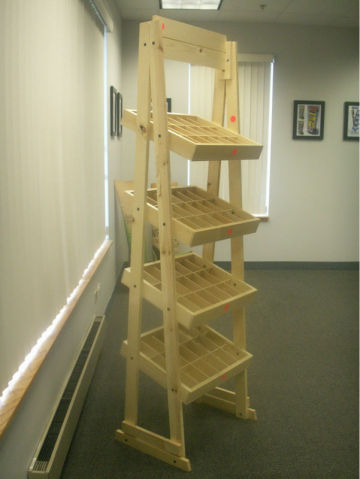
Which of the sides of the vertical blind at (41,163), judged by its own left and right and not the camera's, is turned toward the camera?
right

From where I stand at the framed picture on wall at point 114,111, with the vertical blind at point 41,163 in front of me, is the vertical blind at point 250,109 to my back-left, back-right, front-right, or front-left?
back-left

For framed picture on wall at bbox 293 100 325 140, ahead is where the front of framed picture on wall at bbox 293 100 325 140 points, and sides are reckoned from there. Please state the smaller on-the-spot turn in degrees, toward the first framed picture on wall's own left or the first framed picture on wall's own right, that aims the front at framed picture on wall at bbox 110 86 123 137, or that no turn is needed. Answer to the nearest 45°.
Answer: approximately 45° to the first framed picture on wall's own right

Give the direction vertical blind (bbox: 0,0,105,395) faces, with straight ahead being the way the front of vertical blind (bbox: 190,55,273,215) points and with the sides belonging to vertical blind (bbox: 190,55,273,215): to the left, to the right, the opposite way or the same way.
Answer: to the left

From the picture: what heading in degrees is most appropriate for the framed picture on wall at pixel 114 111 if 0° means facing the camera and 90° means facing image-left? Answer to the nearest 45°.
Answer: approximately 270°

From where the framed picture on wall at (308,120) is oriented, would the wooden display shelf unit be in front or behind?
in front

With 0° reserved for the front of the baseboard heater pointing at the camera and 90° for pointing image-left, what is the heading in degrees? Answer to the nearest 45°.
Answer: approximately 270°

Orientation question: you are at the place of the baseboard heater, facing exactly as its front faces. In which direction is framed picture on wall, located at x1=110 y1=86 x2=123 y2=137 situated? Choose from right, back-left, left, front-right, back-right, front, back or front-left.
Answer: left

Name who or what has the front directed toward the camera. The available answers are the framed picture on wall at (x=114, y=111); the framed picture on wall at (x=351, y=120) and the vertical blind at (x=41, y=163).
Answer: the framed picture on wall at (x=351, y=120)

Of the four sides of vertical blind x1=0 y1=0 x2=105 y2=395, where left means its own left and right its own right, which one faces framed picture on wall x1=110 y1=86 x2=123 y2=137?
left

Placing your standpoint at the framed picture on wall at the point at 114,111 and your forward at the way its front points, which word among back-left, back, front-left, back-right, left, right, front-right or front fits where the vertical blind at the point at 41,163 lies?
right
